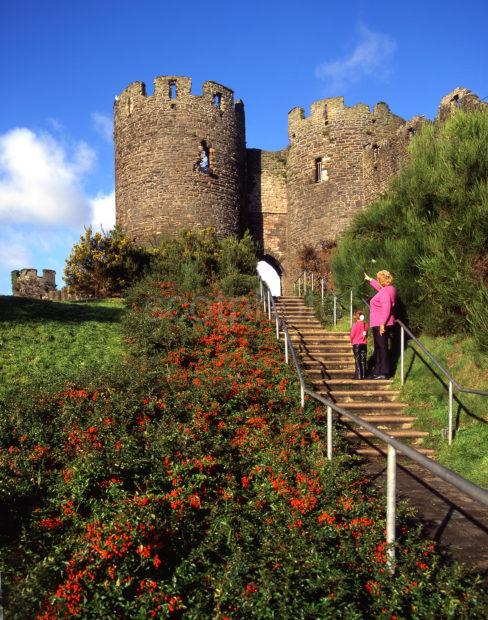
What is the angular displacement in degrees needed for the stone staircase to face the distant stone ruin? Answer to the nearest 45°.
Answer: approximately 135° to its right

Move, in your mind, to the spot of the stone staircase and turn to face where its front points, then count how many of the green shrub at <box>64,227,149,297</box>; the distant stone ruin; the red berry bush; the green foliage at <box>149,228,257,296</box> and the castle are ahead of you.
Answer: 1

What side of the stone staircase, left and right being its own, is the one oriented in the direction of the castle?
back

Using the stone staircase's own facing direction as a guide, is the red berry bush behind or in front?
in front

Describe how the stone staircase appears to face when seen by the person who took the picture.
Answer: facing the viewer
